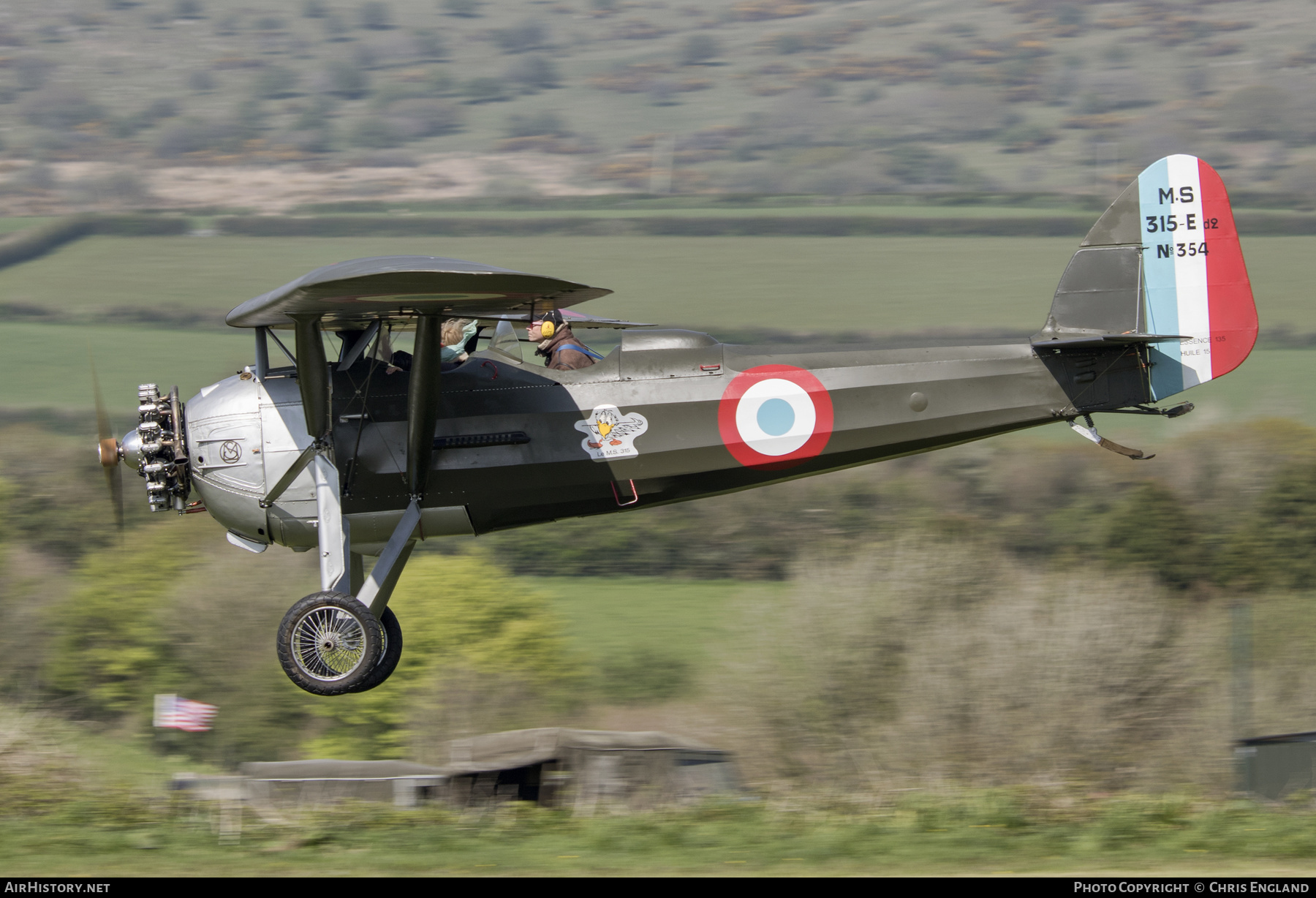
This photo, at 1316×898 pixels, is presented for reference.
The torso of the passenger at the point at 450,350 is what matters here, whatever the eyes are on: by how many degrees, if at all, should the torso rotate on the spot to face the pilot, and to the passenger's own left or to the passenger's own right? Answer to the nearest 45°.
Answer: approximately 180°

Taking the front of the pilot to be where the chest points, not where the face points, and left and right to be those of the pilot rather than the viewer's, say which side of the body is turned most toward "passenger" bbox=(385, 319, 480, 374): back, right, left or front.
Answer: front

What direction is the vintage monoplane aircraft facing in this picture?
to the viewer's left

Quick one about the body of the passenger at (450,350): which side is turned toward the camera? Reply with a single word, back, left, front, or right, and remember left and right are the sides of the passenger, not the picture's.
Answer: left

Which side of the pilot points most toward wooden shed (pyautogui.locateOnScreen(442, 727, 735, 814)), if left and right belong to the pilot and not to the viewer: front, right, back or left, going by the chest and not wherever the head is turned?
right

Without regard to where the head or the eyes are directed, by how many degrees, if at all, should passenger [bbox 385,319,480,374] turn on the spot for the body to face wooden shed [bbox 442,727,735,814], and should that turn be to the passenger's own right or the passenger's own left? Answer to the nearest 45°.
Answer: approximately 90° to the passenger's own right

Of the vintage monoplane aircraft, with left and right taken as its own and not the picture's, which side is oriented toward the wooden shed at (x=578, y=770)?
right

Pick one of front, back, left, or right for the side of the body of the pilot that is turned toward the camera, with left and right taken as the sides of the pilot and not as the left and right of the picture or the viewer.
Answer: left
